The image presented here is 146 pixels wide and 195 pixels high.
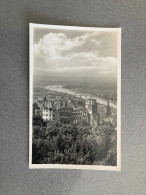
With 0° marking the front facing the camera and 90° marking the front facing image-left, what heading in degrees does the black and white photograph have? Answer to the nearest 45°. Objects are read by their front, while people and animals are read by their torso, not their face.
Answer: approximately 0°
